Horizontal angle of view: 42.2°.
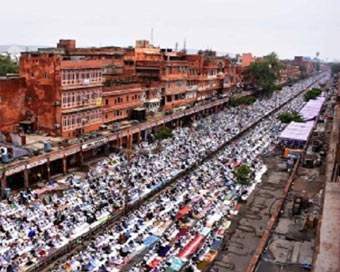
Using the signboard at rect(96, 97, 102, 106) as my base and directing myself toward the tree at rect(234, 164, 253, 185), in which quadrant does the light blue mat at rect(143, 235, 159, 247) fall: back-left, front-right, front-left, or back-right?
front-right

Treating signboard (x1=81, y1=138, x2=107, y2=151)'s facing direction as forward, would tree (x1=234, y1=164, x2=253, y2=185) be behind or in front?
in front

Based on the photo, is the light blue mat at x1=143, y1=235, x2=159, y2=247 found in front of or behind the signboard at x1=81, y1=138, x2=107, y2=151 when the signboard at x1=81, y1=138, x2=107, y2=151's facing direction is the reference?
in front

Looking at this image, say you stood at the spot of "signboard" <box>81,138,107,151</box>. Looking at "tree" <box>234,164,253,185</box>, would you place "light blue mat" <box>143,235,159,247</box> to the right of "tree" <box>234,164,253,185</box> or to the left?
right

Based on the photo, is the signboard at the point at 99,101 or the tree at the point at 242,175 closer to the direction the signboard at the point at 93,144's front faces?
the tree

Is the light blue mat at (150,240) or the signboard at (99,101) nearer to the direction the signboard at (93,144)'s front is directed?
the light blue mat

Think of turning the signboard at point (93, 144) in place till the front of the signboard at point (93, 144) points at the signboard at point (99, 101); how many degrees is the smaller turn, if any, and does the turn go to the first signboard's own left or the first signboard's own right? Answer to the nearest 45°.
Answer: approximately 135° to the first signboard's own left

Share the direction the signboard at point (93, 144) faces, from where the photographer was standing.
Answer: facing the viewer and to the right of the viewer
